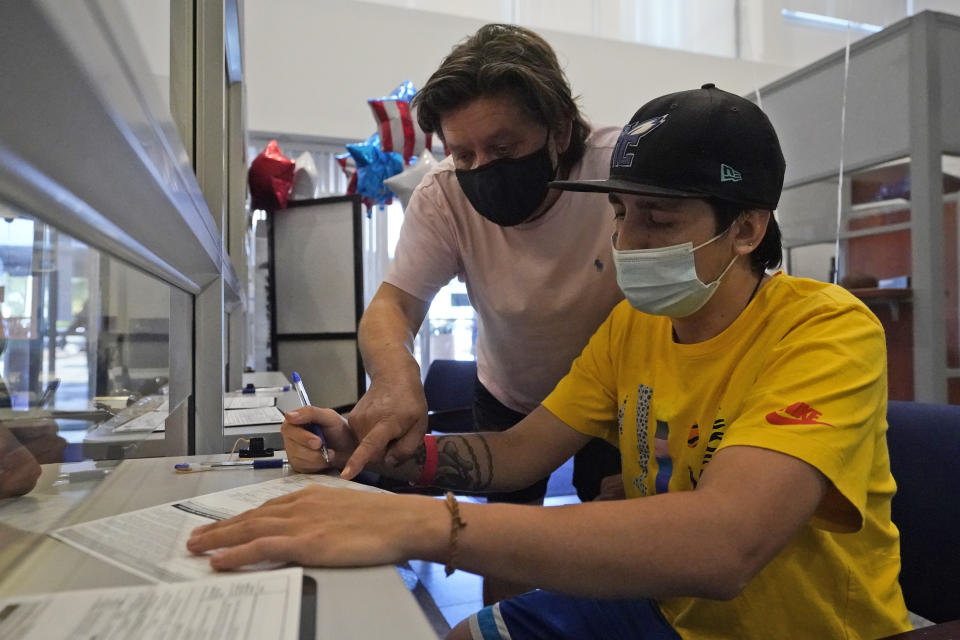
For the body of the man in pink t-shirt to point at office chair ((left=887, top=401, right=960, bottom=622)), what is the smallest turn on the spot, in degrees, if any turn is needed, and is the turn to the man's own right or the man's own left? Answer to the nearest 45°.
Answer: approximately 90° to the man's own left

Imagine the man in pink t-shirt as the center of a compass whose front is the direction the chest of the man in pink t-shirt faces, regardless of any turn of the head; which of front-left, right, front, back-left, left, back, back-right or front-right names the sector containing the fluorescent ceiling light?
back

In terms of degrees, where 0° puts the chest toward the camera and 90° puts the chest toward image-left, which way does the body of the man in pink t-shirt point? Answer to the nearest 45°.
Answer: approximately 45°

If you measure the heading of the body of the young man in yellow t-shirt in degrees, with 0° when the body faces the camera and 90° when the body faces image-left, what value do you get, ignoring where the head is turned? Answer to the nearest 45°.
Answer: approximately 45°

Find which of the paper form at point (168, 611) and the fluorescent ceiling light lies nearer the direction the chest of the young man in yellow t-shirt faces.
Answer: the paper form

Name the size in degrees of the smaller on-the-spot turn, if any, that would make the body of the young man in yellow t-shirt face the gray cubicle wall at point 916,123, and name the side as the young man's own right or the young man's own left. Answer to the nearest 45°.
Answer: approximately 180°

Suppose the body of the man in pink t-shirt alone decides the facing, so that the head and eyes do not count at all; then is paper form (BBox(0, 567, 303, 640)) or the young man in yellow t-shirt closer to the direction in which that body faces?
the paper form

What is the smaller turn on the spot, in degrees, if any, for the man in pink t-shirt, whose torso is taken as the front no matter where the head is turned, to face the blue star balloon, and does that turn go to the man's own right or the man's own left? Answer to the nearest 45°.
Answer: approximately 135° to the man's own right

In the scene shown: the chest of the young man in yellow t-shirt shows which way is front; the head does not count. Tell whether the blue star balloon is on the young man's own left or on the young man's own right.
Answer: on the young man's own right
